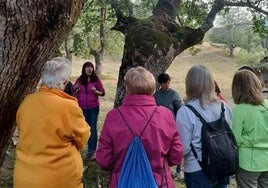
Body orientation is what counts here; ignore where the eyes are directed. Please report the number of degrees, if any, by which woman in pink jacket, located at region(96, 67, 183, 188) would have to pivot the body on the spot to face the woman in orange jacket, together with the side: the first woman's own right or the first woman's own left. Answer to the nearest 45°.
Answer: approximately 90° to the first woman's own left

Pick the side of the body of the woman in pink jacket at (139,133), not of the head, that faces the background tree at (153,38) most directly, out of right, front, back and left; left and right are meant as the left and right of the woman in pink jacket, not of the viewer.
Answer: front

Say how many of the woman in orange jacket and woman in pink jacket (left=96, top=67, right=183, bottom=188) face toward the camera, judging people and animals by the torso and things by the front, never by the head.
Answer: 0

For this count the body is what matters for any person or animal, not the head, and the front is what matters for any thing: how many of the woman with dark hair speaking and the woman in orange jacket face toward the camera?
1

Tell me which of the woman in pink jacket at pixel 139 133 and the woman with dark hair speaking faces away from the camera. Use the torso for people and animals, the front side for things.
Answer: the woman in pink jacket

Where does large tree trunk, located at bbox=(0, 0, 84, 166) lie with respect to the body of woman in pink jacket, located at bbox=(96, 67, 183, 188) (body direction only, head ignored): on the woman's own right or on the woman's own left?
on the woman's own left

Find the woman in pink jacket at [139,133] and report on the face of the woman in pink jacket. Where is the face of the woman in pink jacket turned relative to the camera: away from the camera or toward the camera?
away from the camera

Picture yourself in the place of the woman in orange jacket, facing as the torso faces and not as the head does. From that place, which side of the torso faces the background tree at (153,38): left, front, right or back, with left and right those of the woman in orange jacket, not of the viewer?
front

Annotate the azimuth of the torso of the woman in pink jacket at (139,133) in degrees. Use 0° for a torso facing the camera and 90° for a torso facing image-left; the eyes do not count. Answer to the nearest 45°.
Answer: approximately 180°

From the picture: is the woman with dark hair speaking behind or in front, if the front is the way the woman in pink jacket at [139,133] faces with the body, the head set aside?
in front

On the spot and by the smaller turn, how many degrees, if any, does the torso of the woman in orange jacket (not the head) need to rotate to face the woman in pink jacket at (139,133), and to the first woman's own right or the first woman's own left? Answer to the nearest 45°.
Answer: approximately 45° to the first woman's own right

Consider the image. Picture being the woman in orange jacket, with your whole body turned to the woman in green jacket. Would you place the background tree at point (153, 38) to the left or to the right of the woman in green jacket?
left

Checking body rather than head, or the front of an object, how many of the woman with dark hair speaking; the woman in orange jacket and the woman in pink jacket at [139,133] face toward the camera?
1

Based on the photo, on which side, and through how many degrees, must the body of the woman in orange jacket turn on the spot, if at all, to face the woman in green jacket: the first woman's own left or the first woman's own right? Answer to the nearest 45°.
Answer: approximately 45° to the first woman's own right

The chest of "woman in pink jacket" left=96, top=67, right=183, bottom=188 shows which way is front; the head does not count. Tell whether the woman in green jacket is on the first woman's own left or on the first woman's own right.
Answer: on the first woman's own right

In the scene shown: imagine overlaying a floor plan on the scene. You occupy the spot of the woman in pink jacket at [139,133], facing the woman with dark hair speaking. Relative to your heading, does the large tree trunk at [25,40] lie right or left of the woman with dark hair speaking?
left
